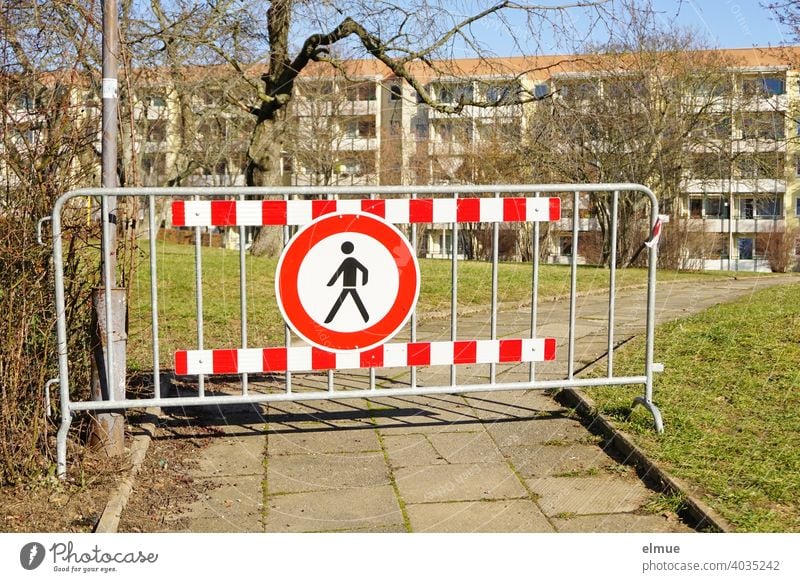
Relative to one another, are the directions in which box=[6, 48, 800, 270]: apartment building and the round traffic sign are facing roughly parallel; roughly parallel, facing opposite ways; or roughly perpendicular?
roughly parallel

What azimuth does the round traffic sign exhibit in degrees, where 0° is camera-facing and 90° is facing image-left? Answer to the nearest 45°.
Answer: approximately 0°

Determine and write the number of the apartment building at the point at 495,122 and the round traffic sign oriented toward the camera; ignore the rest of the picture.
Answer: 2

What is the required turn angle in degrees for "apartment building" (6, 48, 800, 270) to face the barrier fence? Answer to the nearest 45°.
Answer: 0° — it already faces it

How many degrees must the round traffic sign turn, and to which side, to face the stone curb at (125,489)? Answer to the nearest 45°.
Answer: approximately 45° to its right

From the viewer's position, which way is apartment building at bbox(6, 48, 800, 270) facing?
facing the viewer

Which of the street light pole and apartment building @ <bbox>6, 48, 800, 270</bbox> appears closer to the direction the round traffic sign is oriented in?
the street light pole

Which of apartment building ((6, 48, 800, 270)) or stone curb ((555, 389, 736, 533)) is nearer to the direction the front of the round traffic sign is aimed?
the stone curb

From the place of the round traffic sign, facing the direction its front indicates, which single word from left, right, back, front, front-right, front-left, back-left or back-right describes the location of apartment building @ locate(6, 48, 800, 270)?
back

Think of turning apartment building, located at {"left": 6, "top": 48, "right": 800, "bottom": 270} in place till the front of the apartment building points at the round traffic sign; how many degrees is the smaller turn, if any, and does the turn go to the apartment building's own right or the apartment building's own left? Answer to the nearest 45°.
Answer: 0° — it already faces it

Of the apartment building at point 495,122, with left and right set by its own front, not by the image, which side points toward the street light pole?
front

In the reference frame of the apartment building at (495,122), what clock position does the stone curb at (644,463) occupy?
The stone curb is roughly at 12 o'clock from the apartment building.

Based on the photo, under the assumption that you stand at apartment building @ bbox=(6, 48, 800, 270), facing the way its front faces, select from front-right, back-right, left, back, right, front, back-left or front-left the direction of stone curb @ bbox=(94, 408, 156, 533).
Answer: front
